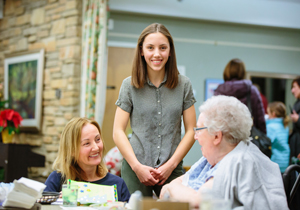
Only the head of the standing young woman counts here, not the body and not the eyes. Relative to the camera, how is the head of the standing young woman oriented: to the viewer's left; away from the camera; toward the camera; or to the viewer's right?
toward the camera

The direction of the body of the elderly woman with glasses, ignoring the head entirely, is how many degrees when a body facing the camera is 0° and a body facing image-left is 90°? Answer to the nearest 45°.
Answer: approximately 90°

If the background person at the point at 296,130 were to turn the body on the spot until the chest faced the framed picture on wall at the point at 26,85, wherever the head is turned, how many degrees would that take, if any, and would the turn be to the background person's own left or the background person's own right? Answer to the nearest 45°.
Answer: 0° — they already face it

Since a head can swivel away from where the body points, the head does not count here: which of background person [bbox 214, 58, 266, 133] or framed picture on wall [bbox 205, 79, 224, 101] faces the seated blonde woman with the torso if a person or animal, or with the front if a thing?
the framed picture on wall

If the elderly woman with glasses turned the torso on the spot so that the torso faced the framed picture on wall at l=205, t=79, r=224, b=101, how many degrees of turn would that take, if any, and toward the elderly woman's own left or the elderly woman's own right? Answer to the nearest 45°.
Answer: approximately 90° to the elderly woman's own right

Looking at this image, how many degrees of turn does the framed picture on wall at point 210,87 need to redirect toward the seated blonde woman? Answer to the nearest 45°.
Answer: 0° — it already faces them

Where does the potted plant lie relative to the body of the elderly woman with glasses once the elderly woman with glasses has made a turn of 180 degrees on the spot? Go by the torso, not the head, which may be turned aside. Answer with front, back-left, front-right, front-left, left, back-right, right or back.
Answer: back-left

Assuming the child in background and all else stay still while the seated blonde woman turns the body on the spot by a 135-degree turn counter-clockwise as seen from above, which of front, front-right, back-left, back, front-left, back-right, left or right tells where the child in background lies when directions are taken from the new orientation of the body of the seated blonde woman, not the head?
front-right

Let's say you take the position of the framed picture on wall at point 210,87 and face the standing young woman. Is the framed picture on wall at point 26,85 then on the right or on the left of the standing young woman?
right

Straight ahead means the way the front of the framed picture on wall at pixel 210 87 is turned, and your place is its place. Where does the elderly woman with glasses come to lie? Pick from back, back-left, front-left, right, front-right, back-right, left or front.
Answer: front

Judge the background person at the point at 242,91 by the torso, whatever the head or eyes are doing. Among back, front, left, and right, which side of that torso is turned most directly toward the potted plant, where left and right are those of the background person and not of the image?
left

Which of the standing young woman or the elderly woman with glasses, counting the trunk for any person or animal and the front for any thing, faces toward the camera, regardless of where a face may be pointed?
the standing young woman

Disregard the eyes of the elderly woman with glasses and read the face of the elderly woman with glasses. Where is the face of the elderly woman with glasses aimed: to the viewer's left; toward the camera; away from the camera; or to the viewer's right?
to the viewer's left

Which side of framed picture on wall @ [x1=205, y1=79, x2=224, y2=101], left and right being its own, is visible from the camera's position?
front

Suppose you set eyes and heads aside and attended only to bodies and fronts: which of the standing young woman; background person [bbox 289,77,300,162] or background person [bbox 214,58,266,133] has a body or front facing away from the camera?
background person [bbox 214,58,266,133]
